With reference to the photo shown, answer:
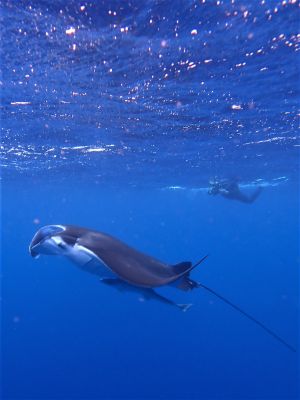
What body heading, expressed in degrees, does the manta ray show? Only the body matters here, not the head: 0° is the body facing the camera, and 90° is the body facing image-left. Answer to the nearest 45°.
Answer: approximately 90°
